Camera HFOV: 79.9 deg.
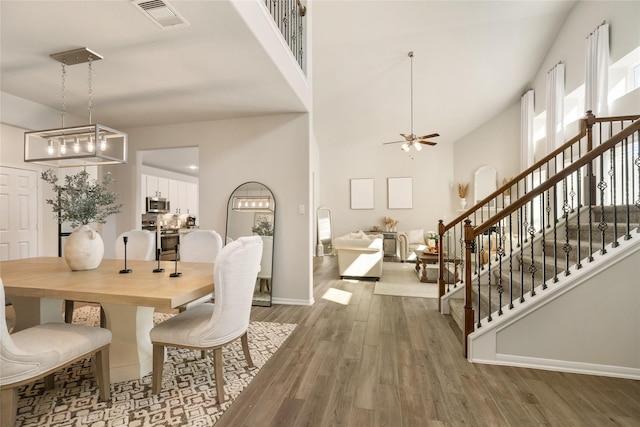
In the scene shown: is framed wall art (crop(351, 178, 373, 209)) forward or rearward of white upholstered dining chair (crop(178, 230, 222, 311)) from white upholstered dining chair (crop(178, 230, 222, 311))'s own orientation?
rearward

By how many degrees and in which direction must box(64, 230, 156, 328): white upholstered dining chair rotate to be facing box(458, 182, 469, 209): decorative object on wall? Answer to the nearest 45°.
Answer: approximately 135° to its left

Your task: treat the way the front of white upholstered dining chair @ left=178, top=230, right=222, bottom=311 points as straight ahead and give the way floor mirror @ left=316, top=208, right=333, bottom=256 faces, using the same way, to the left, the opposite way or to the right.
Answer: the same way

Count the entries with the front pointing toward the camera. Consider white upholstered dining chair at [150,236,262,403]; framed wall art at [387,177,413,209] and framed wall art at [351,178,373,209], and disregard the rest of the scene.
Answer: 2

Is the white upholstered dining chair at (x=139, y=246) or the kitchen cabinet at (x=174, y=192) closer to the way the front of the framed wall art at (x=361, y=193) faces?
the white upholstered dining chair

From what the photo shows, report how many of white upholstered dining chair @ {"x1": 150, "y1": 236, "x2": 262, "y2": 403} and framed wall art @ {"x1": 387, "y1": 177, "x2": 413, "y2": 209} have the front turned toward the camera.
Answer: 1

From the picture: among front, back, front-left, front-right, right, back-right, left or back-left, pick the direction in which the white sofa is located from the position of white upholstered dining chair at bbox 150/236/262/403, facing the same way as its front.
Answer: right

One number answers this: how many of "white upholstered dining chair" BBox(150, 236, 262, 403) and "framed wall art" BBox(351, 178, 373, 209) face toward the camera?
1

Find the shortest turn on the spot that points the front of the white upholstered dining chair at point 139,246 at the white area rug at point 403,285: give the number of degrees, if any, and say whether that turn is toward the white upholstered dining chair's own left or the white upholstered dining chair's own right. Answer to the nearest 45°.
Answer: approximately 135° to the white upholstered dining chair's own left

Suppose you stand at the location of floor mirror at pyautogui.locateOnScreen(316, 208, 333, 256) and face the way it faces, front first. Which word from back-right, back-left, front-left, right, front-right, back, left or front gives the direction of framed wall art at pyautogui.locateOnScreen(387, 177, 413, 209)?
front-left
